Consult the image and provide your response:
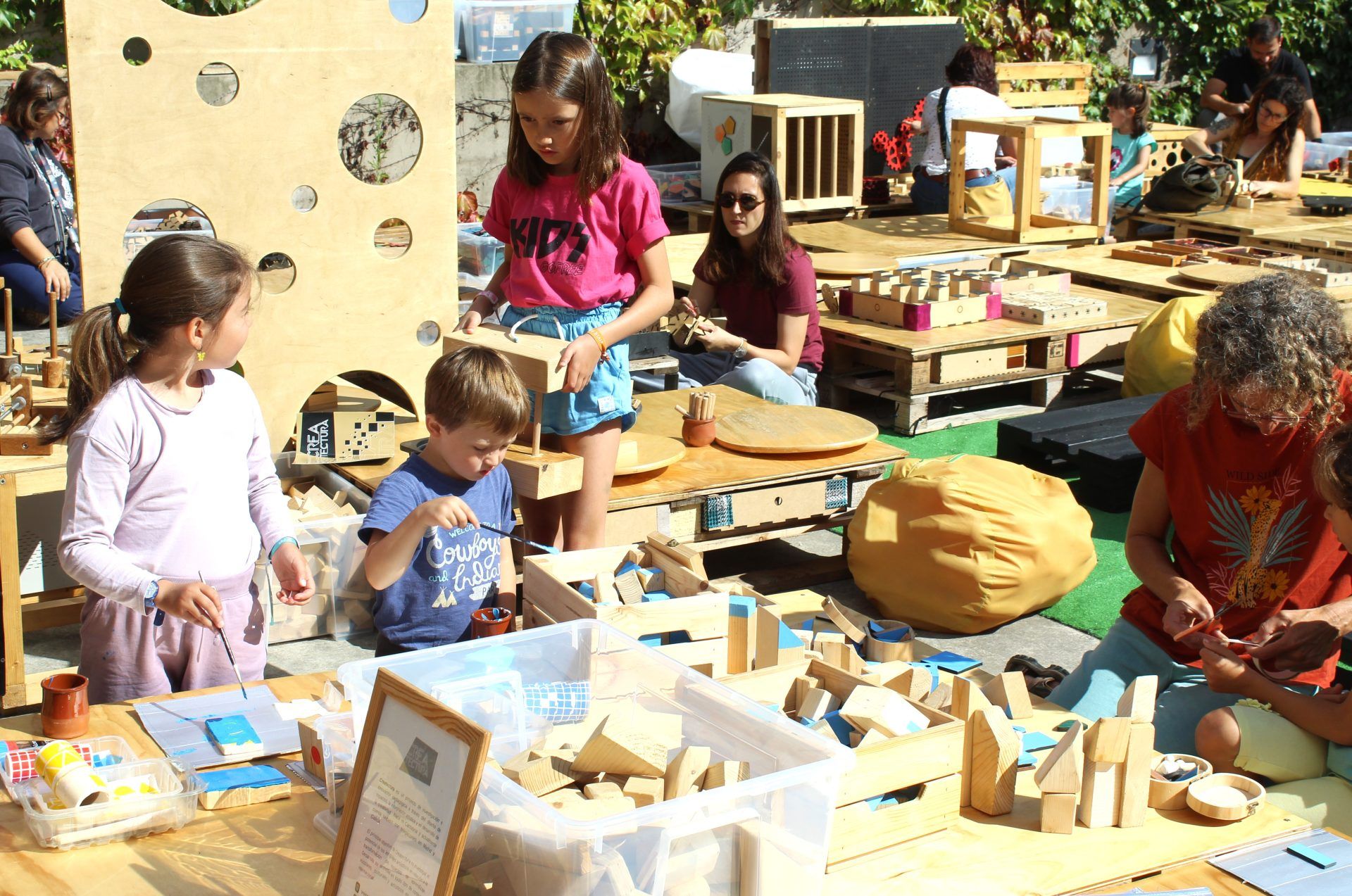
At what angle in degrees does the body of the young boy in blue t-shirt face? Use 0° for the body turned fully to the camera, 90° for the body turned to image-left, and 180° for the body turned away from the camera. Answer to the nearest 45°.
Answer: approximately 315°

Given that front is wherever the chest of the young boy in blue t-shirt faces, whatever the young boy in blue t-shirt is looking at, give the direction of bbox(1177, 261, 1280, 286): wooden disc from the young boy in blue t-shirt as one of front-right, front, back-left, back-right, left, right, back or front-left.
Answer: left

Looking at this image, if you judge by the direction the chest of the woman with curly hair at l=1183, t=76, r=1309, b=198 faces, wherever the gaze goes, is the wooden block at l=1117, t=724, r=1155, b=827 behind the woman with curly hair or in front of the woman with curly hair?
in front

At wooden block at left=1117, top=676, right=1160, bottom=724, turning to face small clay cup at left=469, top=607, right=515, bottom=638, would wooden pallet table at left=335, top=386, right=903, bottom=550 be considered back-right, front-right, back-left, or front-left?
front-right

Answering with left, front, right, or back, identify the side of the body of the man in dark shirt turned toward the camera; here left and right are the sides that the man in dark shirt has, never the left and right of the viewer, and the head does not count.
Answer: front

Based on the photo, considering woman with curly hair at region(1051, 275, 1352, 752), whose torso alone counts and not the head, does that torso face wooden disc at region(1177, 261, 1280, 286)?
no

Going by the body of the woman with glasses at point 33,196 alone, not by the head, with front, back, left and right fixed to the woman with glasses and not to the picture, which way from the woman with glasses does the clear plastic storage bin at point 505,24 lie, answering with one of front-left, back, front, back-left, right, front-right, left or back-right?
left

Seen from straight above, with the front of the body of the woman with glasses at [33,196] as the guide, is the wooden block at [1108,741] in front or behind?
in front

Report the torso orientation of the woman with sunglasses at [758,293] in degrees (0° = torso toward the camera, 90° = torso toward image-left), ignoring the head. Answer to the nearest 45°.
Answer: approximately 45°

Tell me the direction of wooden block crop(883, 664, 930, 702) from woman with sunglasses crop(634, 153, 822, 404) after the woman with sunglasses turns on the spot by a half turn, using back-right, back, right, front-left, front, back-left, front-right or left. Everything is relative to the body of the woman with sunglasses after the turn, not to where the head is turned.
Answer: back-right

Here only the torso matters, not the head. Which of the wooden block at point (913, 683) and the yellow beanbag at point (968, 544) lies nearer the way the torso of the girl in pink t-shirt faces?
the wooden block

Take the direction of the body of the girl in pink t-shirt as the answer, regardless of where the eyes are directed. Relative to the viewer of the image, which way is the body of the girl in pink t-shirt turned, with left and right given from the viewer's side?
facing the viewer and to the left of the viewer

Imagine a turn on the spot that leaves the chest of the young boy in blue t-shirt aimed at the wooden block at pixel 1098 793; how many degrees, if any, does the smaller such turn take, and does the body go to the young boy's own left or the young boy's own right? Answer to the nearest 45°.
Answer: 0° — they already face it

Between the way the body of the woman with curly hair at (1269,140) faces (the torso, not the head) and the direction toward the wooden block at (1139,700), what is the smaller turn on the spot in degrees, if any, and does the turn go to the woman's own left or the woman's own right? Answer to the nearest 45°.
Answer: approximately 45° to the woman's own left

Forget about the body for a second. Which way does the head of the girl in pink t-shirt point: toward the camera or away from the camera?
toward the camera
